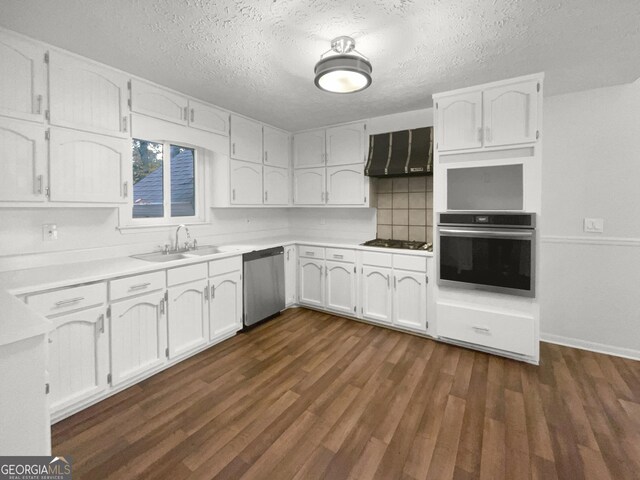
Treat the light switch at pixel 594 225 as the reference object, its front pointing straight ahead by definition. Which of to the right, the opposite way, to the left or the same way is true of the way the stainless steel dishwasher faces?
to the left

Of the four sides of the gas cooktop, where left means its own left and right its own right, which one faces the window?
right

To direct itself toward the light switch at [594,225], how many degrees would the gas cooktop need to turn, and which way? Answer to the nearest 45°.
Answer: approximately 90° to its left

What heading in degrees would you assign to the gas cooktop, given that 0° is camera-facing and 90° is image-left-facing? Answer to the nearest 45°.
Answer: approximately 0°

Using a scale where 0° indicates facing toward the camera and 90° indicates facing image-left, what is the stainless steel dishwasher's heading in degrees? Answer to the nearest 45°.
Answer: approximately 315°

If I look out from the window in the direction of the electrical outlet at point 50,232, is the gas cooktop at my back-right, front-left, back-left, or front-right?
back-left

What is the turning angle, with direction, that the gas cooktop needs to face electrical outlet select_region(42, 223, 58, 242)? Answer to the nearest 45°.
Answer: approximately 45° to its right
